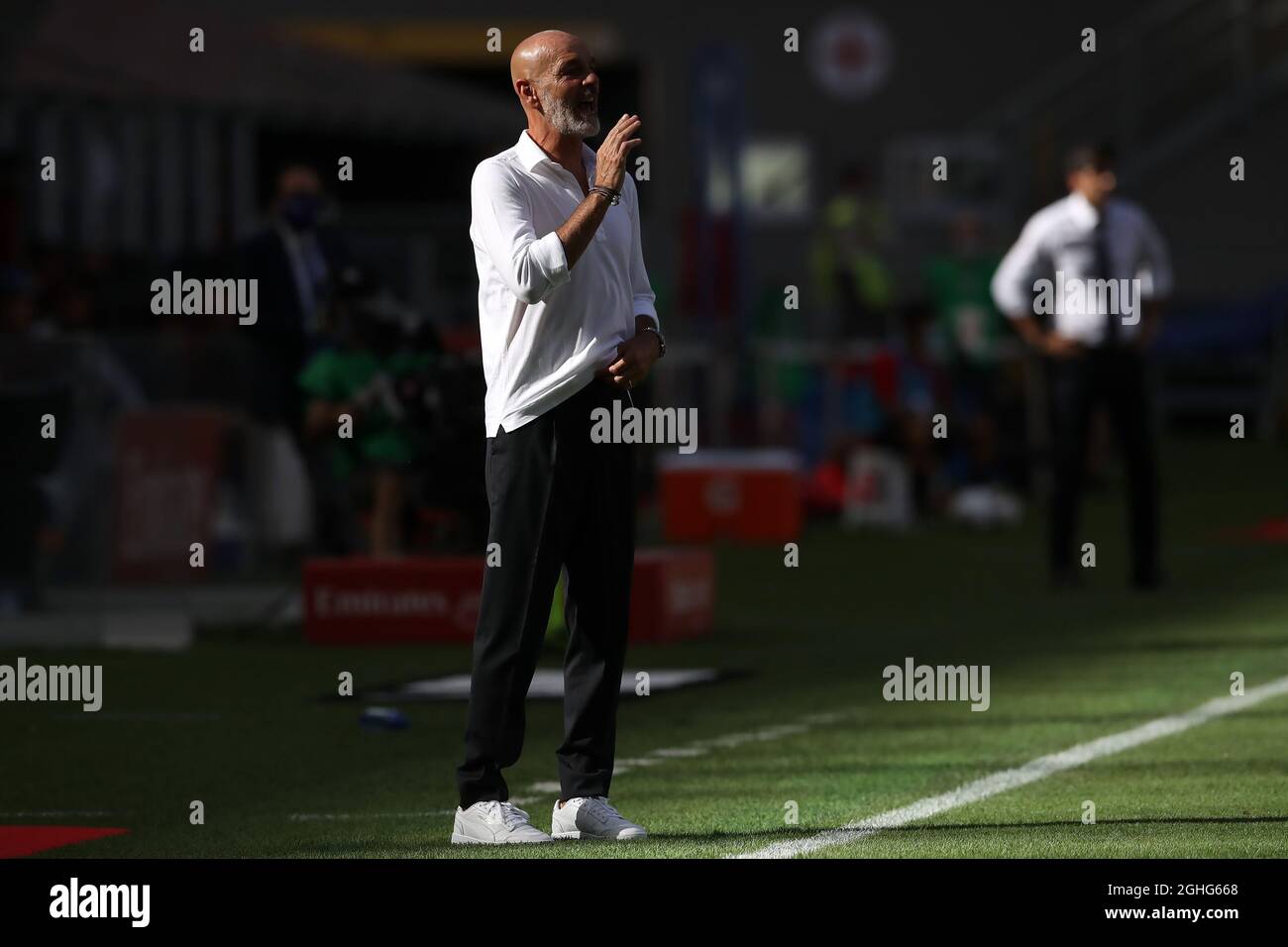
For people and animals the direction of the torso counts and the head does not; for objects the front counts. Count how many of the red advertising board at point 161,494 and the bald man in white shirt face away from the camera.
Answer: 0

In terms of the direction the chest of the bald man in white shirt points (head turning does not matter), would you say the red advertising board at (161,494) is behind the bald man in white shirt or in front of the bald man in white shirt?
behind

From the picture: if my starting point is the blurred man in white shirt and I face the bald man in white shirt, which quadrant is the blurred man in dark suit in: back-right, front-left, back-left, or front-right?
front-right

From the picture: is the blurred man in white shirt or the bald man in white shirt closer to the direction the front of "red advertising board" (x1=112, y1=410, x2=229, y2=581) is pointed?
the bald man in white shirt

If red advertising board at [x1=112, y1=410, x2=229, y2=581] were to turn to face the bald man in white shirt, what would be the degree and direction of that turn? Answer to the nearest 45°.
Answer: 0° — it already faces them

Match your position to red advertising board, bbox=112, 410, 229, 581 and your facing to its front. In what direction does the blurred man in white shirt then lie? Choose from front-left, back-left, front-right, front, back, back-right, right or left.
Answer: left

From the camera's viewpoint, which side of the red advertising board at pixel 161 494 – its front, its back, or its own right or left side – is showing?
front

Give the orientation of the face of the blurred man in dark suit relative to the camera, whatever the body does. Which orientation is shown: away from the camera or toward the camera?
toward the camera

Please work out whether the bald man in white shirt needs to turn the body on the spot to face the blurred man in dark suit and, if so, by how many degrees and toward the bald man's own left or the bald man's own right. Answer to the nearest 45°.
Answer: approximately 135° to the bald man's own left
